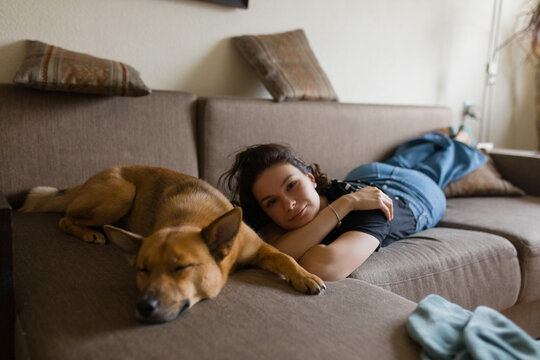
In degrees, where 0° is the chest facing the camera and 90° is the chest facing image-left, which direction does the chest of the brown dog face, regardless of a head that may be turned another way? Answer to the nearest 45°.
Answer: approximately 315°

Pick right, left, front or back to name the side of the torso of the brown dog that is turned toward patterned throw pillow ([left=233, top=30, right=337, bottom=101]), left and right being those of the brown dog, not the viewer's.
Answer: left

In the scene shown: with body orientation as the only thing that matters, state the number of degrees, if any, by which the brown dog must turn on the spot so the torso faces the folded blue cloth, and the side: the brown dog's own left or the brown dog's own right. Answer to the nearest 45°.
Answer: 0° — it already faces it

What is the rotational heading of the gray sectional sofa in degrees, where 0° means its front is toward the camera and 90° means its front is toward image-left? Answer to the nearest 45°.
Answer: approximately 0°
